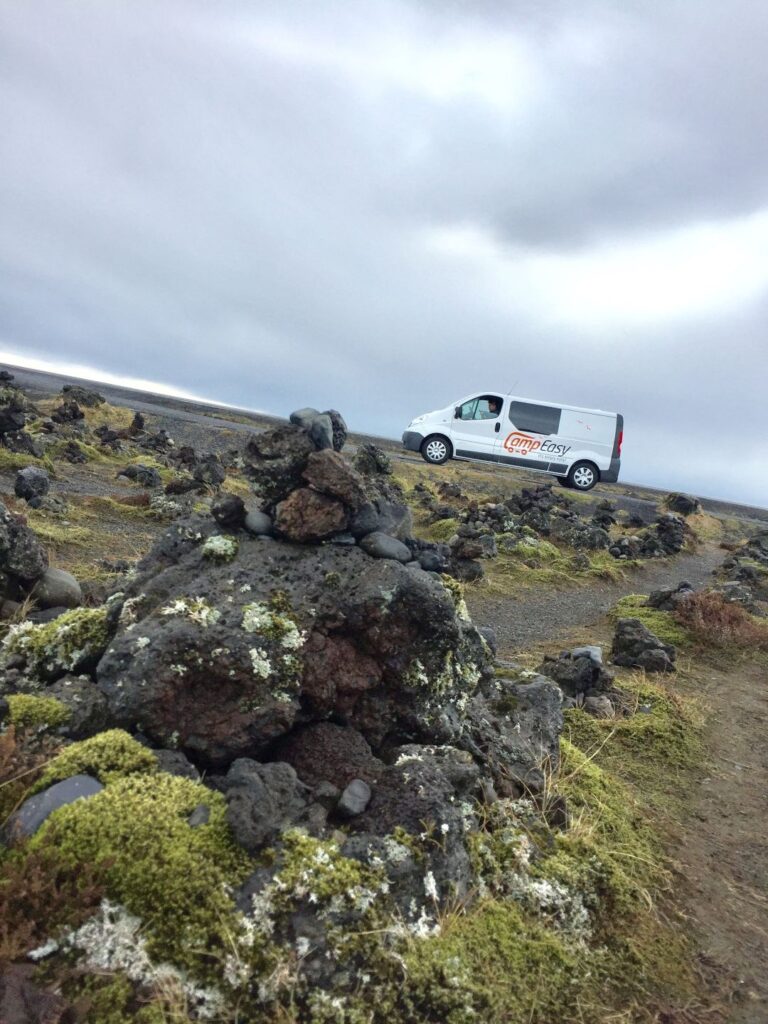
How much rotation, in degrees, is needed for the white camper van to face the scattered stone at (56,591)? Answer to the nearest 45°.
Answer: approximately 90° to its left

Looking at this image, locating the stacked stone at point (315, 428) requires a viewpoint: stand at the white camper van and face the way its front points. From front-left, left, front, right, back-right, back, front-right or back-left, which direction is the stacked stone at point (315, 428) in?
left

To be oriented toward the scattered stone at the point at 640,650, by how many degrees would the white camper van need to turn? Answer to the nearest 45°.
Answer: approximately 90° to its left

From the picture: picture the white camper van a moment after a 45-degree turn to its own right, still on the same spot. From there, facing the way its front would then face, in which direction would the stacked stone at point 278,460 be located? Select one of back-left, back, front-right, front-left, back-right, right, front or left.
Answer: back-left

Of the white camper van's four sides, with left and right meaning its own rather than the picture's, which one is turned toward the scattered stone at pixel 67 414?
front

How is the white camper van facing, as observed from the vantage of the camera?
facing to the left of the viewer

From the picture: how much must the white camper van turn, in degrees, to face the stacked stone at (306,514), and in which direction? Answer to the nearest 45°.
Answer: approximately 90° to its left

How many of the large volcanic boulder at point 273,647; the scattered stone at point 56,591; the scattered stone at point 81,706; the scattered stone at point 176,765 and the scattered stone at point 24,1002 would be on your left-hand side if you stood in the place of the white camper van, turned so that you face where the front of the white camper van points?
5

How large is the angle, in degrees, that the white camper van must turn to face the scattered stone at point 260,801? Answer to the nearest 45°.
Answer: approximately 90° to its left

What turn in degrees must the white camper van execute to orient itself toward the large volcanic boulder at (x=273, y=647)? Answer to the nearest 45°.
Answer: approximately 90° to its left

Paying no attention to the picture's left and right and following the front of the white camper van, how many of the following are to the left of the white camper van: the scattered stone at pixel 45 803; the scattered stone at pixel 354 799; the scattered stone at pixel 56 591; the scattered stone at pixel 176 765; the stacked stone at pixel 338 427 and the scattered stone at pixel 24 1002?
6

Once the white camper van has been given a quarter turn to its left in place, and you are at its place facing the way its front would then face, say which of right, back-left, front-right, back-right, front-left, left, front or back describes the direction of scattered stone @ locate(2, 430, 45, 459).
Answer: front-right

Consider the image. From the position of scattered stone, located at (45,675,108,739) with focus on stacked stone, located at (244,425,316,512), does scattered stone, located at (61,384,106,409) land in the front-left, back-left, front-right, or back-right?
front-left

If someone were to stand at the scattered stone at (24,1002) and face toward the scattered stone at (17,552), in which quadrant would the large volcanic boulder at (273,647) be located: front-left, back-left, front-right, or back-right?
front-right

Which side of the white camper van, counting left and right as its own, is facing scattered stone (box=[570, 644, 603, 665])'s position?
left

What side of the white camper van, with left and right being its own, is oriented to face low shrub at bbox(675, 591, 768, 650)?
left

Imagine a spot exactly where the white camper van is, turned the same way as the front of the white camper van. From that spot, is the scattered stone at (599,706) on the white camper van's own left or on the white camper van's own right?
on the white camper van's own left

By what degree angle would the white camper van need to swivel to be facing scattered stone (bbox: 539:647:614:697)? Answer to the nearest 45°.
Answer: approximately 90° to its left

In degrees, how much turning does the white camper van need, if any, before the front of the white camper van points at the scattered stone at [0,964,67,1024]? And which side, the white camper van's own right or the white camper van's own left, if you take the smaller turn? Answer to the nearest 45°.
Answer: approximately 90° to the white camper van's own left

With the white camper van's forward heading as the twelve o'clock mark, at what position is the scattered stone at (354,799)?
The scattered stone is roughly at 9 o'clock from the white camper van.
